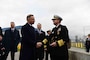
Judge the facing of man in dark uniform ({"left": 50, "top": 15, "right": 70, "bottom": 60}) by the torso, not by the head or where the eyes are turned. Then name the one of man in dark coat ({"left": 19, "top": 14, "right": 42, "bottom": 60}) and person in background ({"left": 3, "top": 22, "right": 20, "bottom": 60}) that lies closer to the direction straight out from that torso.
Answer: the man in dark coat

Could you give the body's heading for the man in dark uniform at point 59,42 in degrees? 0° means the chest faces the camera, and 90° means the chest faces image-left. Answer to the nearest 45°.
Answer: approximately 45°

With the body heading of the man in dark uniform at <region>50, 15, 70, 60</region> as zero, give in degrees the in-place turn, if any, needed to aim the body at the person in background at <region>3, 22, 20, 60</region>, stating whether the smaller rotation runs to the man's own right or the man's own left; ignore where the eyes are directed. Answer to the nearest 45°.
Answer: approximately 90° to the man's own right

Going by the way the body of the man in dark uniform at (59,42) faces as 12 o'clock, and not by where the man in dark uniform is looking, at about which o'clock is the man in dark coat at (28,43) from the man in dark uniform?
The man in dark coat is roughly at 1 o'clock from the man in dark uniform.

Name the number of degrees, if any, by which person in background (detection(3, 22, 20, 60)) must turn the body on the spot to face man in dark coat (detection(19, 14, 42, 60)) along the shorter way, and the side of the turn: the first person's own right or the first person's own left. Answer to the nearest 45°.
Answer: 0° — they already face them

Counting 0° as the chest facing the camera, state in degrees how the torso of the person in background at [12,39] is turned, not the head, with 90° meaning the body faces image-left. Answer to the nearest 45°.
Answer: approximately 0°
